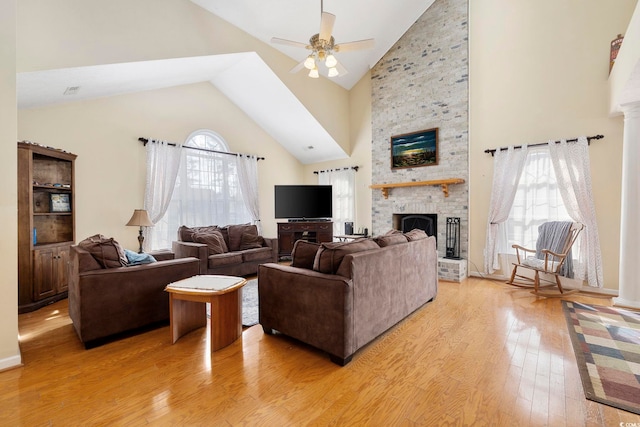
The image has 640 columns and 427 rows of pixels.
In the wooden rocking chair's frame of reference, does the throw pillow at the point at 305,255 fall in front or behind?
in front

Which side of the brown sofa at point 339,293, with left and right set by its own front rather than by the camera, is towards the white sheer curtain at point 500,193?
right

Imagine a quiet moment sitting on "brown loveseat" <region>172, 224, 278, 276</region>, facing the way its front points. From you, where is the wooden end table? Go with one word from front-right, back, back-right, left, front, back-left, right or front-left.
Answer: front-right

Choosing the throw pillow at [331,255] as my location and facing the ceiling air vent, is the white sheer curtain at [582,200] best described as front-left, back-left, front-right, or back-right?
back-right

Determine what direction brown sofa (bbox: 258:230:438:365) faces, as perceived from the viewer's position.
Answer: facing away from the viewer and to the left of the viewer

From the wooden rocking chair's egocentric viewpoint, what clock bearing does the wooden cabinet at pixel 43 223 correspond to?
The wooden cabinet is roughly at 12 o'clock from the wooden rocking chair.

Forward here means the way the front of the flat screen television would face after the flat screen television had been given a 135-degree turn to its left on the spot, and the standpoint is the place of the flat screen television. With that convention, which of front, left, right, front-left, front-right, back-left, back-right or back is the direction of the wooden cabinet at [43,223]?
back

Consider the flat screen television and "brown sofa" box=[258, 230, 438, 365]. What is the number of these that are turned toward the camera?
1

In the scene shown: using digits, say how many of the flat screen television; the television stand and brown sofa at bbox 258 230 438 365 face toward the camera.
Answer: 2
